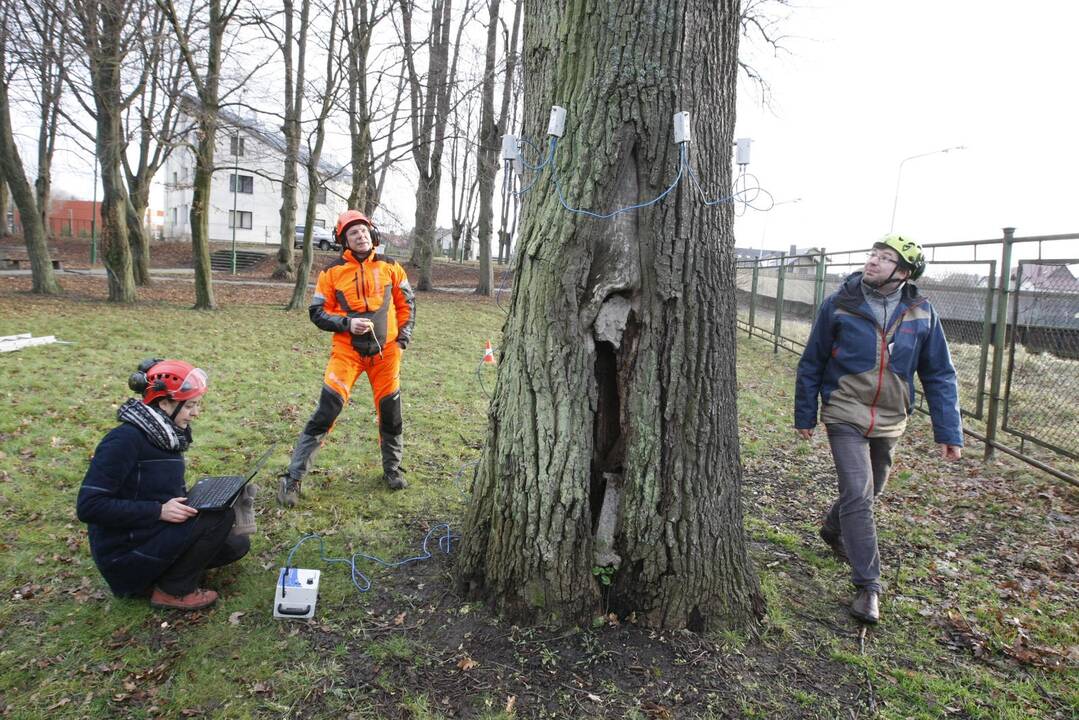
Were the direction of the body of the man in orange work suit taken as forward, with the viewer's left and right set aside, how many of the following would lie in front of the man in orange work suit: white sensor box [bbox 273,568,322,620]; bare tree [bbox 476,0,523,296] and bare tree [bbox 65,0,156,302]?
1

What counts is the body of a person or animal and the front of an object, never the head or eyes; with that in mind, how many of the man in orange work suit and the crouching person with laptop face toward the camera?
1

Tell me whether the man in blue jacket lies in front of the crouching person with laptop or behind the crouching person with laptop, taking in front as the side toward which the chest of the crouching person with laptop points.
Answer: in front

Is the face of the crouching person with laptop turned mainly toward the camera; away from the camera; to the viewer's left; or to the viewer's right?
to the viewer's right

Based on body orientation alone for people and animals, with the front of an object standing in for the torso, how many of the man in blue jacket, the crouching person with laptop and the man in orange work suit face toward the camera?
2

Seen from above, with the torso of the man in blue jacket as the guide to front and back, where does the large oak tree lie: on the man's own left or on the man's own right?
on the man's own right

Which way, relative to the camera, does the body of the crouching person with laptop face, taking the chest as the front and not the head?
to the viewer's right

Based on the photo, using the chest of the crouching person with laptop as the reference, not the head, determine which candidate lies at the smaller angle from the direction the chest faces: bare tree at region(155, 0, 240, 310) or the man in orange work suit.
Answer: the man in orange work suit

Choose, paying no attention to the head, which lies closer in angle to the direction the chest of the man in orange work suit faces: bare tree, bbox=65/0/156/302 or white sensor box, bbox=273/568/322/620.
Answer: the white sensor box

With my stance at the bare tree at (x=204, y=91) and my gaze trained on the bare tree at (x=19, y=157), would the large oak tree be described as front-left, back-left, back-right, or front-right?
back-left
